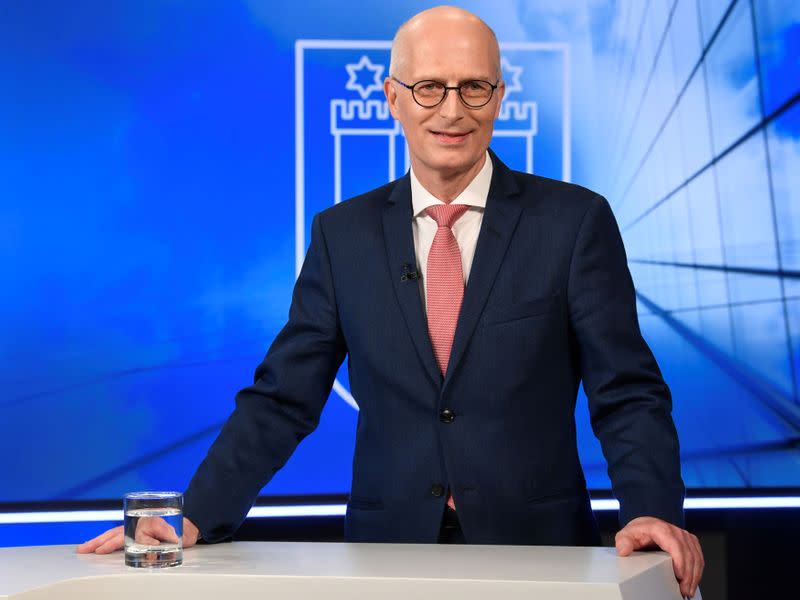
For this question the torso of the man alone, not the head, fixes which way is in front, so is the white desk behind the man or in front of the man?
in front

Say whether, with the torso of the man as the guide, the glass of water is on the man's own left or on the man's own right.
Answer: on the man's own right

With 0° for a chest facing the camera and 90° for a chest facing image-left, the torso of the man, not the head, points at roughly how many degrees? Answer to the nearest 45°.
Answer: approximately 0°
